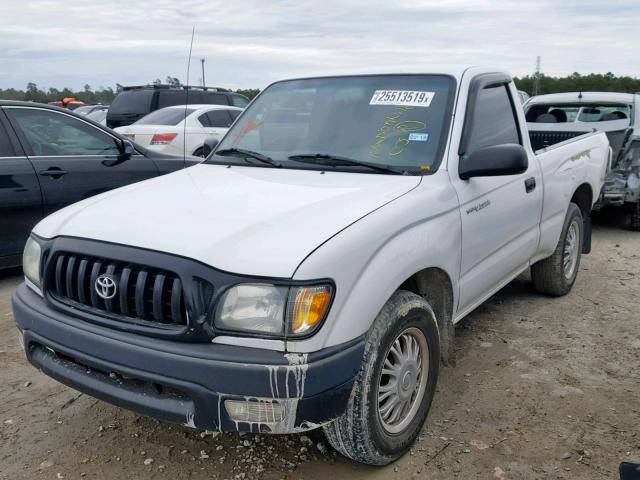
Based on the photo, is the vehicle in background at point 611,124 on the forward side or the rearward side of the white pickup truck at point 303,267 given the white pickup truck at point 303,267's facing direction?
on the rearward side

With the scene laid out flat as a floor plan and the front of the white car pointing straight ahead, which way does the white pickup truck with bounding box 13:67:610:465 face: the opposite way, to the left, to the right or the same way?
the opposite way

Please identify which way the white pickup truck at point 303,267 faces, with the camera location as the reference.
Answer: facing the viewer and to the left of the viewer

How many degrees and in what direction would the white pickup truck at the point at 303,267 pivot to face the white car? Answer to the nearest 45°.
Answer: approximately 135° to its right

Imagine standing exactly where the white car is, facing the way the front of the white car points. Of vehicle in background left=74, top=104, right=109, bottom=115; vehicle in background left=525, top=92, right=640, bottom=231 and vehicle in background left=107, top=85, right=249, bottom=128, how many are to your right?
1

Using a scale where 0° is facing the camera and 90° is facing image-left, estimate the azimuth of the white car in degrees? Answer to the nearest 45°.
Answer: approximately 225°

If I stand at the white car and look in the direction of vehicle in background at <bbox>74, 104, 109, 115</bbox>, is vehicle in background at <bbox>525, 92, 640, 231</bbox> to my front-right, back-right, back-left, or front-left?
back-right

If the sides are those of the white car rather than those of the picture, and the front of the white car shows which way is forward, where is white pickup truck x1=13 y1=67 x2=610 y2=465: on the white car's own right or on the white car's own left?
on the white car's own right

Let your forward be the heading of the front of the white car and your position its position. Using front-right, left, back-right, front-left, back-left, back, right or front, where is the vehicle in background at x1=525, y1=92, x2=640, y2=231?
right
